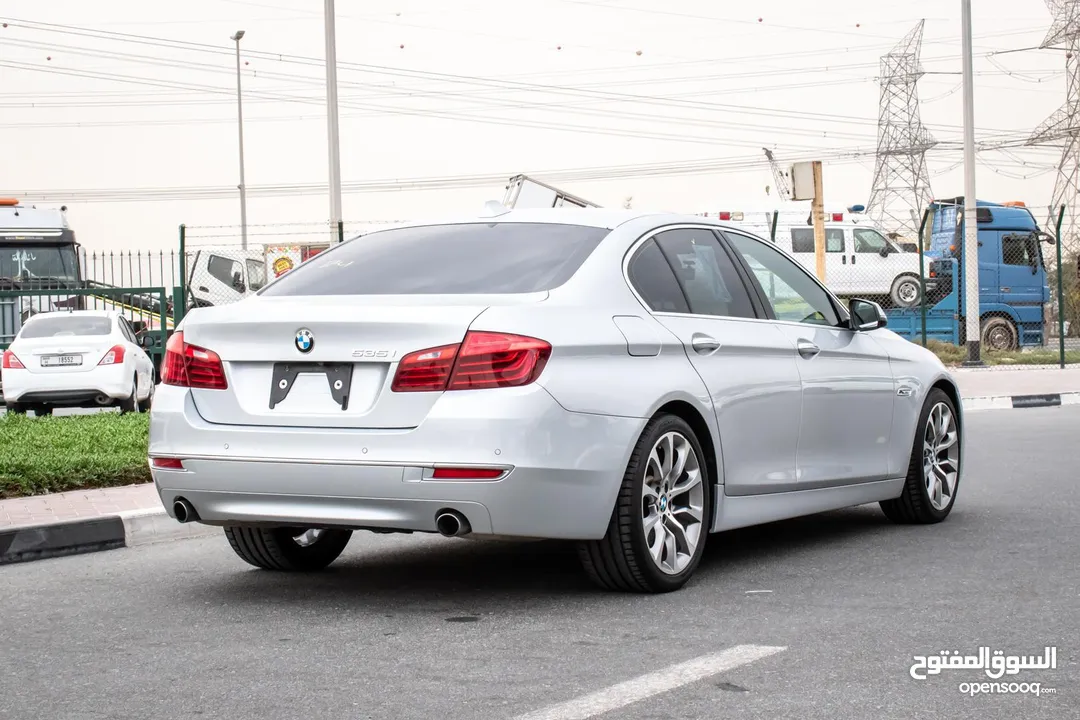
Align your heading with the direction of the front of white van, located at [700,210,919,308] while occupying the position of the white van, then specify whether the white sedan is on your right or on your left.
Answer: on your right

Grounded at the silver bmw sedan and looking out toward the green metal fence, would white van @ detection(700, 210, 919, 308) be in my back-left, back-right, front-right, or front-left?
front-right

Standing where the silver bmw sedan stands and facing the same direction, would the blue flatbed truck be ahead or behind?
ahead

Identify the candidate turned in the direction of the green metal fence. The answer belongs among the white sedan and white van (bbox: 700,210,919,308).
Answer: the white sedan

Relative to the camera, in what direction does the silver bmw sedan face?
facing away from the viewer and to the right of the viewer

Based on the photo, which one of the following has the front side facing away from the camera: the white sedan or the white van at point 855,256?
the white sedan

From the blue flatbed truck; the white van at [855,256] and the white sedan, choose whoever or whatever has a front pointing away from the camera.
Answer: the white sedan

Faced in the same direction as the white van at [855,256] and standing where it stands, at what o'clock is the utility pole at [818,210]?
The utility pole is roughly at 3 o'clock from the white van.

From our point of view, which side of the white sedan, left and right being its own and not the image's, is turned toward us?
back

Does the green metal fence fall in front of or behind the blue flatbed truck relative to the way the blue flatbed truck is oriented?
behind

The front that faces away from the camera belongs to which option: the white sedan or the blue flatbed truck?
the white sedan

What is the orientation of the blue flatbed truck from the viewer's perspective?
to the viewer's right

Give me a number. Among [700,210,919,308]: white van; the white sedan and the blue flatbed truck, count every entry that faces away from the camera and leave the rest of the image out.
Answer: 1

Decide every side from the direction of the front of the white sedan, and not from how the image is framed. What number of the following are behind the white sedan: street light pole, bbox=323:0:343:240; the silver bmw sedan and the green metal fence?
1

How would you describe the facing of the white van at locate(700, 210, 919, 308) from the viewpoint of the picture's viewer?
facing to the right of the viewer
